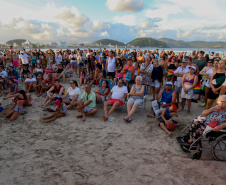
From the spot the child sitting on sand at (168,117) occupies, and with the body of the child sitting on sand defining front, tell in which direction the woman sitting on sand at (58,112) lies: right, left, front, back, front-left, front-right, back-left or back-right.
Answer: back-right

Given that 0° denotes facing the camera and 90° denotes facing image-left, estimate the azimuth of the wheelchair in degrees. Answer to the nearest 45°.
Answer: approximately 90°

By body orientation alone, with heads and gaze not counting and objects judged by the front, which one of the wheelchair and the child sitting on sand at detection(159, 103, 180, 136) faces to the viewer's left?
the wheelchair

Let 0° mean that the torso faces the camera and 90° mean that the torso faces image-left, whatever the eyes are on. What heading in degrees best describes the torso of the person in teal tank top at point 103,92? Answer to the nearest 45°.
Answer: approximately 45°

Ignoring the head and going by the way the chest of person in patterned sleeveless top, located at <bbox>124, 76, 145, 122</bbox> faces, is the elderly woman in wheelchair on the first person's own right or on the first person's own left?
on the first person's own left

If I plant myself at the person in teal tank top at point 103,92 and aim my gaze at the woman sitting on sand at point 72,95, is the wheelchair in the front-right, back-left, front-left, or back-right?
back-left
